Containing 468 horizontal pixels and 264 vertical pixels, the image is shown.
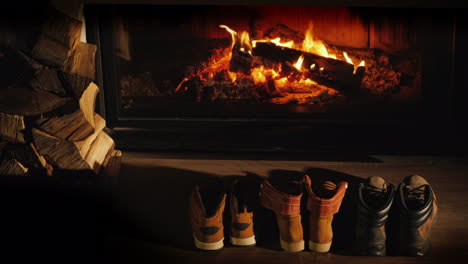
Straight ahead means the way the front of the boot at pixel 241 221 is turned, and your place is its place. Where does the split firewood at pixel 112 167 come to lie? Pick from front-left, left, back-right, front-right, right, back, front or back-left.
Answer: front-left

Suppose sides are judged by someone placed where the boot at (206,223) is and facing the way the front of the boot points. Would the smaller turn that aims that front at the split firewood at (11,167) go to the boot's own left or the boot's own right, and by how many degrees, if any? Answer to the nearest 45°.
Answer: approximately 45° to the boot's own left

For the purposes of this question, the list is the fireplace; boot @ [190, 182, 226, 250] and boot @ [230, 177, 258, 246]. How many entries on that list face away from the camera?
2

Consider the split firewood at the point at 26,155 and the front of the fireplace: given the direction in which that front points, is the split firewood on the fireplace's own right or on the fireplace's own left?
on the fireplace's own right

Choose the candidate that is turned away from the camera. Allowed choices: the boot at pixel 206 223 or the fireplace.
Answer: the boot

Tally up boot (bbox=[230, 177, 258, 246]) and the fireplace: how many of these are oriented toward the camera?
1

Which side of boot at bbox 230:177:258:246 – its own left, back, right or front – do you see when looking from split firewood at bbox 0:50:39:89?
left

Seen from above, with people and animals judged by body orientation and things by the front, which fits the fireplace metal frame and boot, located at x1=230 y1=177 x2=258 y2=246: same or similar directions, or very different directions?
very different directions

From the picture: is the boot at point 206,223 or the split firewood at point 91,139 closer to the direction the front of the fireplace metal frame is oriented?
the boot

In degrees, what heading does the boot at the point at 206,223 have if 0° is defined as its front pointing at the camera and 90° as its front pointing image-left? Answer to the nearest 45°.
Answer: approximately 180°

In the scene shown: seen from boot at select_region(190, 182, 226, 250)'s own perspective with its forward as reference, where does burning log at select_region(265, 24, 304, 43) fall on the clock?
The burning log is roughly at 1 o'clock from the boot.

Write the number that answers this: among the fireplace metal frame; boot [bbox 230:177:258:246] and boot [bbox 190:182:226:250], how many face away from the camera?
2

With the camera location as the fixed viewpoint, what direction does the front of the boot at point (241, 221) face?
facing away from the viewer

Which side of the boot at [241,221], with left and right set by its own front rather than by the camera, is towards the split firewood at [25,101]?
left
